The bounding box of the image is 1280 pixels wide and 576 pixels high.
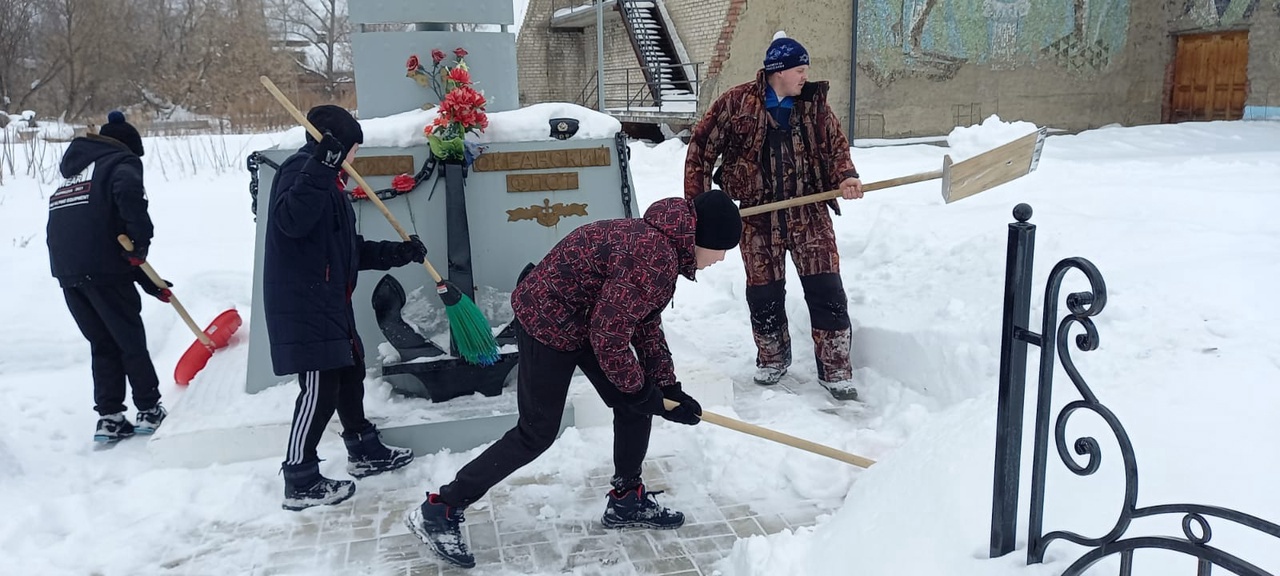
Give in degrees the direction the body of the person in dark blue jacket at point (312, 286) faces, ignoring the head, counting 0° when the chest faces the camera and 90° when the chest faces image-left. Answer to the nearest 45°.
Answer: approximately 270°

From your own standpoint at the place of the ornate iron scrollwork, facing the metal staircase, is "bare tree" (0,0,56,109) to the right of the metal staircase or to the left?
left

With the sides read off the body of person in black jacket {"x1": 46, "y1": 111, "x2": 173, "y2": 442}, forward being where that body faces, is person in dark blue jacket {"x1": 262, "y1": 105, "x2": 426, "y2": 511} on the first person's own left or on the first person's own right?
on the first person's own right

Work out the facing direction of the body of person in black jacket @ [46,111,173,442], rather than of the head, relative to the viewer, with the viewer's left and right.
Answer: facing away from the viewer and to the right of the viewer

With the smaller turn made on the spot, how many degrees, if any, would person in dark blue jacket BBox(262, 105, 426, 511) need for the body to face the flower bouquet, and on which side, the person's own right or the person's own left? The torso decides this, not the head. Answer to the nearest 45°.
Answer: approximately 45° to the person's own left

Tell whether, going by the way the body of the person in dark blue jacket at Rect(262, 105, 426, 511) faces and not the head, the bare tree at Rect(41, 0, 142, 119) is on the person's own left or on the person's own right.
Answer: on the person's own left

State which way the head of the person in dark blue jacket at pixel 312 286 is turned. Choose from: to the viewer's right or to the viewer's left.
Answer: to the viewer's right

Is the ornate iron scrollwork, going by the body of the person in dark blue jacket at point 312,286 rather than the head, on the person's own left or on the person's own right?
on the person's own right
